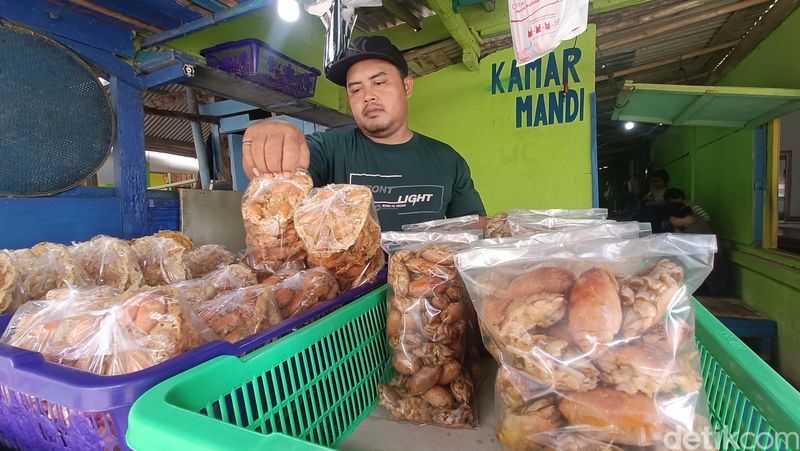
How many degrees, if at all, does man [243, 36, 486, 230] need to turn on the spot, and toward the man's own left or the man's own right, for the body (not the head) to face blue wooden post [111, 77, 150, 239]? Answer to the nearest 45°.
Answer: approximately 90° to the man's own right

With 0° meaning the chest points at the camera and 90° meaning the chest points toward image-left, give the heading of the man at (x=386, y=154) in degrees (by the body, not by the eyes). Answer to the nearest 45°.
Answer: approximately 0°

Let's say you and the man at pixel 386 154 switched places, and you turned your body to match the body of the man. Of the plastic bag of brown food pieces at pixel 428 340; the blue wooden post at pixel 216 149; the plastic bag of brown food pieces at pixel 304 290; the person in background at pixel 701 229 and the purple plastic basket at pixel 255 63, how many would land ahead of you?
2

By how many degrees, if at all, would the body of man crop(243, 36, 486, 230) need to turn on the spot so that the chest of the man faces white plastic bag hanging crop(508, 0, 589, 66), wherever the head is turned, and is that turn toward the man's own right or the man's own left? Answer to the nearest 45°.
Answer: approximately 90° to the man's own left

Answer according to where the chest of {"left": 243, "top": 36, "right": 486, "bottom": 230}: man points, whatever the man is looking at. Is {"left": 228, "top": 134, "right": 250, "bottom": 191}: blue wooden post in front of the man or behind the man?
behind

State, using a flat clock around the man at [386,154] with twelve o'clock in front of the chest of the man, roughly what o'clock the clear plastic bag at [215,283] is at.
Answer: The clear plastic bag is roughly at 1 o'clock from the man.

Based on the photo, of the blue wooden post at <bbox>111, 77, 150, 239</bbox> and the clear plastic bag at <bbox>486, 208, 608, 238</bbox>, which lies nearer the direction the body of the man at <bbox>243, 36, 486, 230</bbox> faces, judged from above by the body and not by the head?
the clear plastic bag

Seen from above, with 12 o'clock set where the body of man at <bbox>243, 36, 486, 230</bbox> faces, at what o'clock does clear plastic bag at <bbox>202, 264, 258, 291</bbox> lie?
The clear plastic bag is roughly at 1 o'clock from the man.

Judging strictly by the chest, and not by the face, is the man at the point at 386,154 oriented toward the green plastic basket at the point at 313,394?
yes

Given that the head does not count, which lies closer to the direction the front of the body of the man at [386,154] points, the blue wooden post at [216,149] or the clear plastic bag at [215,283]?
the clear plastic bag
